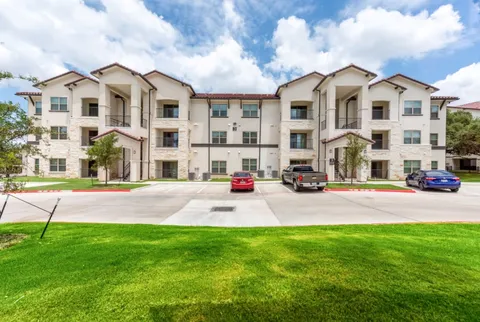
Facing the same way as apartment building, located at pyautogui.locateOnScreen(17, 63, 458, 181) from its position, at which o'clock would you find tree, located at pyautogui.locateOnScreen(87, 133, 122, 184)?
The tree is roughly at 2 o'clock from the apartment building.

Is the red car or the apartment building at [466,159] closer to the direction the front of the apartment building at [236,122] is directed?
the red car

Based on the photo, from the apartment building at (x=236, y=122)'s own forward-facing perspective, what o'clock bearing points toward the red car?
The red car is roughly at 12 o'clock from the apartment building.

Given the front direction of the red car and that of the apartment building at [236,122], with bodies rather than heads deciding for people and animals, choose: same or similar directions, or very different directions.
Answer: very different directions

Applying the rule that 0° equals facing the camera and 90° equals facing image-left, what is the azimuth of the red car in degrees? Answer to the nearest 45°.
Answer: approximately 180°

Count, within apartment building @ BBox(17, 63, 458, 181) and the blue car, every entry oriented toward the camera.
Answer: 1

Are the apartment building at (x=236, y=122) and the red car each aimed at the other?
yes

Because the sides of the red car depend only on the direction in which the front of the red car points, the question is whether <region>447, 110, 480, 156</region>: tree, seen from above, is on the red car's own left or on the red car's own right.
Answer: on the red car's own right

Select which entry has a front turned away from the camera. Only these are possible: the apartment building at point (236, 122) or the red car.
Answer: the red car
